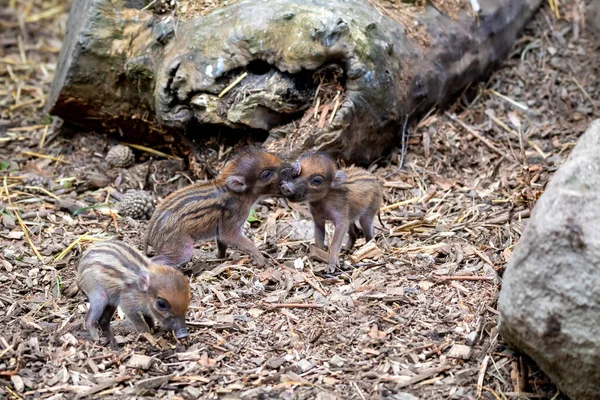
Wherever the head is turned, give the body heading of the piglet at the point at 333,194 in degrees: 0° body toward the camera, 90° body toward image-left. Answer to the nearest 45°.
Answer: approximately 45°

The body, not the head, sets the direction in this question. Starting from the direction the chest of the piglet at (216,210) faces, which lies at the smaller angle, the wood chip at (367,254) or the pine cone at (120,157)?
the wood chip

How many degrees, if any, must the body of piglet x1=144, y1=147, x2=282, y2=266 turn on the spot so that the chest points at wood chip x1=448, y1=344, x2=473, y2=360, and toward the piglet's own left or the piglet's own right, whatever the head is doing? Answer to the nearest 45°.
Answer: approximately 45° to the piglet's own right

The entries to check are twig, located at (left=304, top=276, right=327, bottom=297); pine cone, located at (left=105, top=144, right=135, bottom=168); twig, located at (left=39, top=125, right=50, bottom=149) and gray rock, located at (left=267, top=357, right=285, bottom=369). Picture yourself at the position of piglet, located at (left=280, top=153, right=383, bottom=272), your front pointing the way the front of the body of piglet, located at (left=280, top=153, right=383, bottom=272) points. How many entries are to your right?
2

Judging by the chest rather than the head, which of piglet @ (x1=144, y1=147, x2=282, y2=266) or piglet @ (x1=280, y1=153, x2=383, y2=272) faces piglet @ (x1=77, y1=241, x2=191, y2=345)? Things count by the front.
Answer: piglet @ (x1=280, y1=153, x2=383, y2=272)

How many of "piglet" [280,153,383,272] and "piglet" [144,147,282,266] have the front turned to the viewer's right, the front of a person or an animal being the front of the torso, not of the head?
1

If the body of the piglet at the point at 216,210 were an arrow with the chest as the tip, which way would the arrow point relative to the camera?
to the viewer's right

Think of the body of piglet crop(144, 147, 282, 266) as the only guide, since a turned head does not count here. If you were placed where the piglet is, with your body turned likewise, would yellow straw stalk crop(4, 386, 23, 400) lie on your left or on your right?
on your right

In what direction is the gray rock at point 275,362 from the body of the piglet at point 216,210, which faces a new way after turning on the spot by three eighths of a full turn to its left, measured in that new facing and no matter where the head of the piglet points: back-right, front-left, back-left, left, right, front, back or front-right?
back-left

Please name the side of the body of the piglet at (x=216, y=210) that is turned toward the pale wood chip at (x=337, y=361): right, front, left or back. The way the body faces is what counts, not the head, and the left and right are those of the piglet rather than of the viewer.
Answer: right

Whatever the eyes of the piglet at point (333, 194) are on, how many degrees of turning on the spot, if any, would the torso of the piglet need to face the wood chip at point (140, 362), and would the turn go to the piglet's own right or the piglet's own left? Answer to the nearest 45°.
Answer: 0° — it already faces it

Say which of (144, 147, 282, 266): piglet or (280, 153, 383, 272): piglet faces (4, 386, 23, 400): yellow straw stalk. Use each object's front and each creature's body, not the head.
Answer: (280, 153, 383, 272): piglet

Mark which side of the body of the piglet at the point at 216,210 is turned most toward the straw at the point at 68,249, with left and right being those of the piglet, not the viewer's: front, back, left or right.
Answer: back

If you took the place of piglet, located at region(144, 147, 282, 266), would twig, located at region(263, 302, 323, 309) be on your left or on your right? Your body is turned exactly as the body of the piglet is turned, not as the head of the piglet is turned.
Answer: on your right

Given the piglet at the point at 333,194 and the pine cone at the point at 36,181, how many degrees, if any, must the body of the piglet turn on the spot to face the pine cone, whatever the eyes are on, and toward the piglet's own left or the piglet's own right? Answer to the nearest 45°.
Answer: approximately 45° to the piglet's own right

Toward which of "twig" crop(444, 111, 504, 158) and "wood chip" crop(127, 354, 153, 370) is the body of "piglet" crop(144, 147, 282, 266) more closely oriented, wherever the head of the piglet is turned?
the twig

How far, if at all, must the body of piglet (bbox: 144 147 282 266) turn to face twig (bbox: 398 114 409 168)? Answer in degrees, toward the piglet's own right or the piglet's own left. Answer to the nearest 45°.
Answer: approximately 45° to the piglet's own left

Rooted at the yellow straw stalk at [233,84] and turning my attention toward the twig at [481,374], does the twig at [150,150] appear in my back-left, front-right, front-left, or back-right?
back-right
